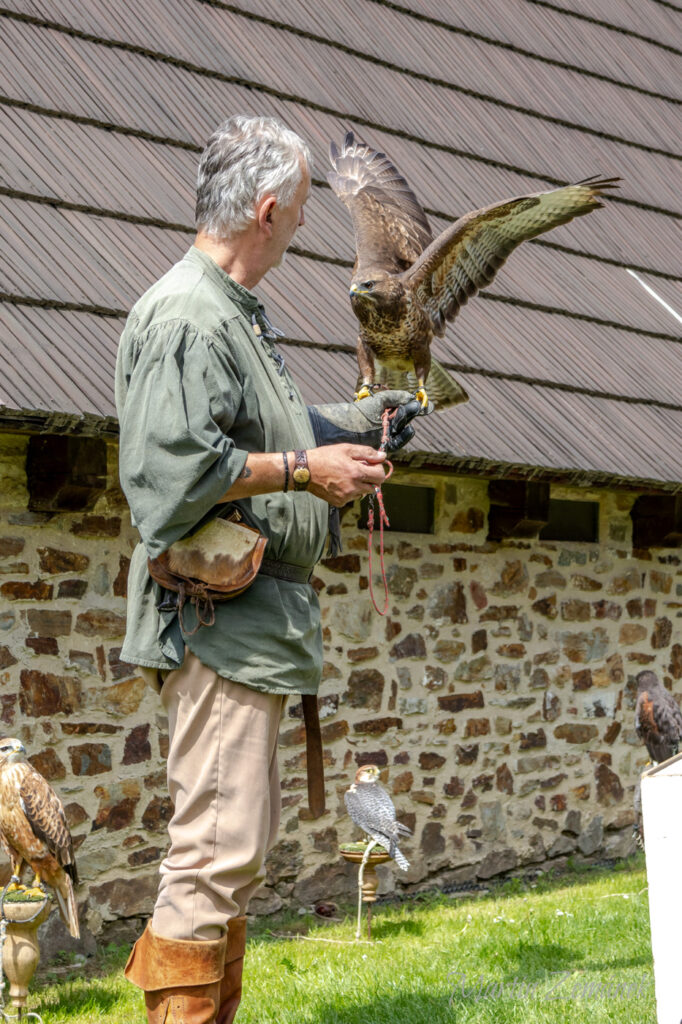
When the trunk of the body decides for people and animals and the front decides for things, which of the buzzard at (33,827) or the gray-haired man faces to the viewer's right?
the gray-haired man

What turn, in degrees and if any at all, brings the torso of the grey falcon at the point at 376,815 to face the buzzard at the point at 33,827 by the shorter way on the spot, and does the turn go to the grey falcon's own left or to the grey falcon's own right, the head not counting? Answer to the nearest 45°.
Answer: approximately 90° to the grey falcon's own left

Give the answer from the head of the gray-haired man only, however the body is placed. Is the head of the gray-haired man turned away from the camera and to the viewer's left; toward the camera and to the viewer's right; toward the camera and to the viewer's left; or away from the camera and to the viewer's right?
away from the camera and to the viewer's right

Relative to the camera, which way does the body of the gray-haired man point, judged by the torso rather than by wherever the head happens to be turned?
to the viewer's right
